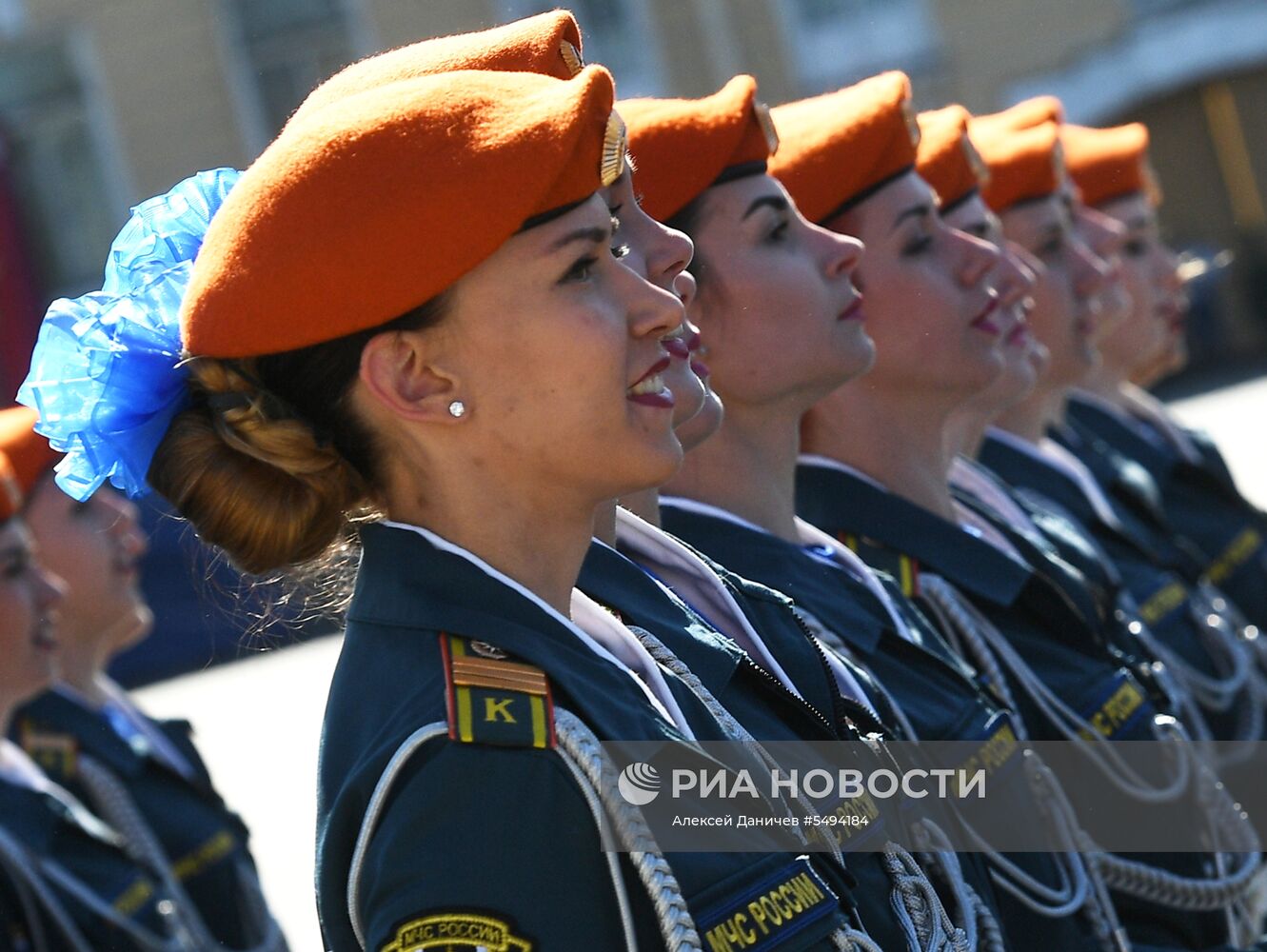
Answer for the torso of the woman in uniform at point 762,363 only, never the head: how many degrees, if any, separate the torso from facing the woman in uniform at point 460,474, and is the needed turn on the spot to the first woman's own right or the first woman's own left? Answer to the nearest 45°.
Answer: approximately 90° to the first woman's own right

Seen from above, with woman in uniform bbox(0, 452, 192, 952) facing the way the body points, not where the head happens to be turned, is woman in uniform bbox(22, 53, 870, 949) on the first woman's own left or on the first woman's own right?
on the first woman's own right

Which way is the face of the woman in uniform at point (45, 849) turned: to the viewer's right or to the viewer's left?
to the viewer's right

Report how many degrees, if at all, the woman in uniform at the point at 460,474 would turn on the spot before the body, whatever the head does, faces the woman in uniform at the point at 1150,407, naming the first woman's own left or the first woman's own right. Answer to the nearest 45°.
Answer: approximately 45° to the first woman's own left

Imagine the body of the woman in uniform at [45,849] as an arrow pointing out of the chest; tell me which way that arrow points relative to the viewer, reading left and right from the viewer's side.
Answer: facing to the right of the viewer

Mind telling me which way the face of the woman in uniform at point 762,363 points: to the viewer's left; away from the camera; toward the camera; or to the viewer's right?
to the viewer's right

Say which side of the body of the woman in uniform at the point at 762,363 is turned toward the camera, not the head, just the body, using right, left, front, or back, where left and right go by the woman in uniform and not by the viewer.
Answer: right

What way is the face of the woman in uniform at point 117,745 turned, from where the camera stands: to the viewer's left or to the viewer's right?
to the viewer's right

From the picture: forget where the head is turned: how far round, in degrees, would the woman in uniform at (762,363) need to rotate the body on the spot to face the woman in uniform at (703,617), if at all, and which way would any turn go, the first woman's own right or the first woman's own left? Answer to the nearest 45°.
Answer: approximately 90° to the first woman's own right

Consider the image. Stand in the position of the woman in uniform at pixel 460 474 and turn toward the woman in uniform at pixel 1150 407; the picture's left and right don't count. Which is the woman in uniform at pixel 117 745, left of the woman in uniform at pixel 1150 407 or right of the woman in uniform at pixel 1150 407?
left

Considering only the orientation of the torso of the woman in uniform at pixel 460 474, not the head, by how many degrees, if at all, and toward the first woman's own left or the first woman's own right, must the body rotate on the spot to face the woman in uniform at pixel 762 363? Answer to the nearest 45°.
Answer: approximately 45° to the first woman's own left

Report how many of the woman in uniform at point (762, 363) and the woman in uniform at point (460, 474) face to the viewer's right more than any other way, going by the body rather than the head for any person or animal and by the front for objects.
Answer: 2

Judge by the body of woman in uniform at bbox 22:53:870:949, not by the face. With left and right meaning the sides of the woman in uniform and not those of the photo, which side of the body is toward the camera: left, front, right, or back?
right
